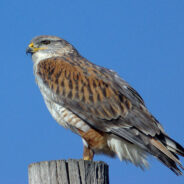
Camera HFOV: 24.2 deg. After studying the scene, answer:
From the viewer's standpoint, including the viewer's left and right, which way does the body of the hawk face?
facing to the left of the viewer
